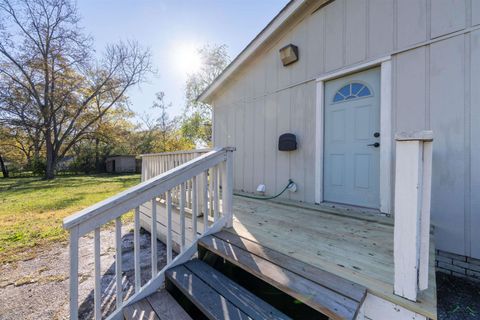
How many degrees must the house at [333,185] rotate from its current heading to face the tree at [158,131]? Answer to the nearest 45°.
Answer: approximately 90° to its right

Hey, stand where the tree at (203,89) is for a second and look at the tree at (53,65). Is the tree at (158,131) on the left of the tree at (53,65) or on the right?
right

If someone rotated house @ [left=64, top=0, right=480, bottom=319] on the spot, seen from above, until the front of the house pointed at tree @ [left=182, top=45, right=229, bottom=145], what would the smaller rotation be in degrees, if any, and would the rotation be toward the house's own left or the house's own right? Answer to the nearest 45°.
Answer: approximately 90° to the house's own right

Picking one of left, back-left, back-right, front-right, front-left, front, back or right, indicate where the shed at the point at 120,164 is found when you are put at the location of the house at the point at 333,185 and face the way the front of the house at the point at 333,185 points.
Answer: right

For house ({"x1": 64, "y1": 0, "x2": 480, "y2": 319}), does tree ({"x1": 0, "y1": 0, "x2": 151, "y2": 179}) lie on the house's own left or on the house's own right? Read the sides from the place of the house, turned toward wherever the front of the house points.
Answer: on the house's own right

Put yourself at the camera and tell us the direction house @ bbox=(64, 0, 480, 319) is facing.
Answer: facing the viewer and to the left of the viewer

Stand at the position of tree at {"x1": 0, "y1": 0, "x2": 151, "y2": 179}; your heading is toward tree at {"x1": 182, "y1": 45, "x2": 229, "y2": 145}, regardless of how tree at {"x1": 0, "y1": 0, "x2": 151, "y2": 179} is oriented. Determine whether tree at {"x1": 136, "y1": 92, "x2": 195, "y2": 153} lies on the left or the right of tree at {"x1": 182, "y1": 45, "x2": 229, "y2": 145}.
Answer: left
